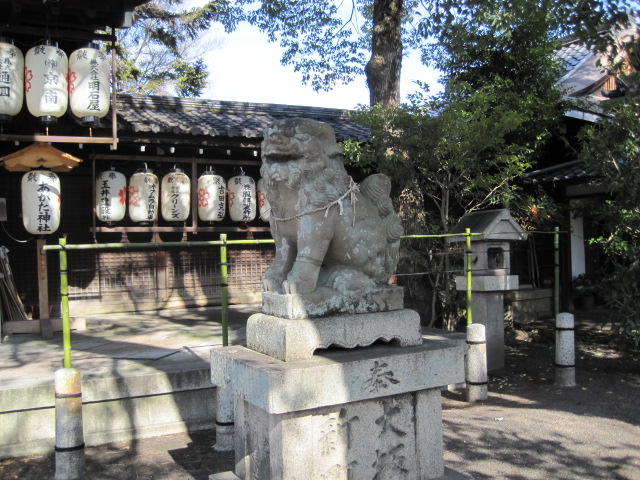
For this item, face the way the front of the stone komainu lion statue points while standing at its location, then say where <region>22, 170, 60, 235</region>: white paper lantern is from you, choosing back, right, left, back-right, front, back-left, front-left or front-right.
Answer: right

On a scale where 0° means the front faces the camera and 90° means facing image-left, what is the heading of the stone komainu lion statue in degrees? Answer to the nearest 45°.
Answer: approximately 45°

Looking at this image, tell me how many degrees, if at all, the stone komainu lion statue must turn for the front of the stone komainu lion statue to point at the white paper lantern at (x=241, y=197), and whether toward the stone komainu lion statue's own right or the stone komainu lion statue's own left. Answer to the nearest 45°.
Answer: approximately 135° to the stone komainu lion statue's own right

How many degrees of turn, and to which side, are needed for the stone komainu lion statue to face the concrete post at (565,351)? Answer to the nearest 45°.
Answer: approximately 180°

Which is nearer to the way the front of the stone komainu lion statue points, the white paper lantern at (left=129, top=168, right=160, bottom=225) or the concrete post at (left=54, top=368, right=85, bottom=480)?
the concrete post

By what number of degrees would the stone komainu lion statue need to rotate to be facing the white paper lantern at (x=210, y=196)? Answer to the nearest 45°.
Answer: approximately 135° to its right

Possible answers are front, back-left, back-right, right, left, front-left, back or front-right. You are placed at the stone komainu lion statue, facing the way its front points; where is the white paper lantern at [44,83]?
right

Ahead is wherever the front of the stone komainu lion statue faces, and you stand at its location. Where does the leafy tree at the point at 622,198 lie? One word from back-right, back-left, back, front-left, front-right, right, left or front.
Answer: back
